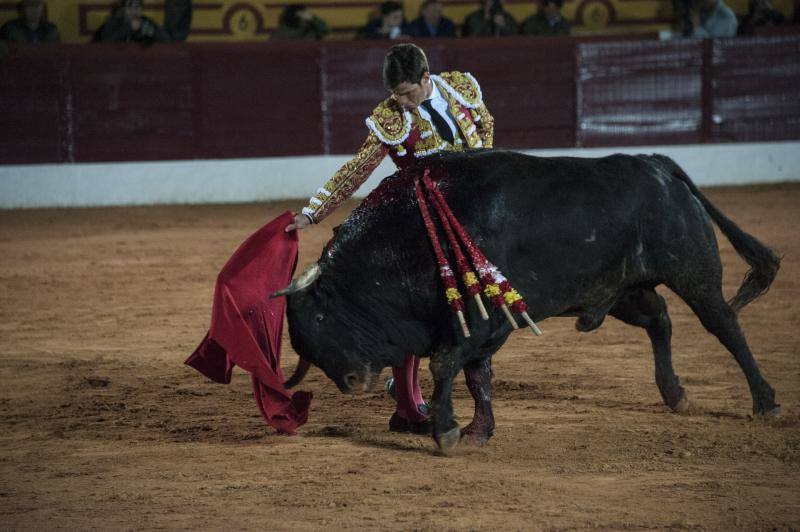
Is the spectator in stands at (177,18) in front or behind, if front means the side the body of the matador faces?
behind

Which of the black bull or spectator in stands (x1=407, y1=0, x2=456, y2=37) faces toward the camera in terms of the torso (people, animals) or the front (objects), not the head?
the spectator in stands

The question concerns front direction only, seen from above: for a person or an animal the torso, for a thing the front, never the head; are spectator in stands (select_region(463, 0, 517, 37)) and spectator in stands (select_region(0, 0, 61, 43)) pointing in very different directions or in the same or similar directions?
same or similar directions

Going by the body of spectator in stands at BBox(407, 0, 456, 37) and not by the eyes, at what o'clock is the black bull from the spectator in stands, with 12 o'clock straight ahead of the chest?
The black bull is roughly at 12 o'clock from the spectator in stands.

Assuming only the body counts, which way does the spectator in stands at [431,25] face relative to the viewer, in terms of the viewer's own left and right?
facing the viewer

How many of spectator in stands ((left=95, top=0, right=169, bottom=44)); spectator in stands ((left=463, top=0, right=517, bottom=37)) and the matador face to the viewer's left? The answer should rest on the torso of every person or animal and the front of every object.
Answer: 0

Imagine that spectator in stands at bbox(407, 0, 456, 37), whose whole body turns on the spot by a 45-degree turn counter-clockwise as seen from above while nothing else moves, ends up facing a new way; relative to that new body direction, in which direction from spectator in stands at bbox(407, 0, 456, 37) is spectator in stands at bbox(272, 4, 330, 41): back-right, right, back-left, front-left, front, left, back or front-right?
back-right

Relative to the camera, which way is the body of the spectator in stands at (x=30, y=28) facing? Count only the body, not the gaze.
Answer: toward the camera

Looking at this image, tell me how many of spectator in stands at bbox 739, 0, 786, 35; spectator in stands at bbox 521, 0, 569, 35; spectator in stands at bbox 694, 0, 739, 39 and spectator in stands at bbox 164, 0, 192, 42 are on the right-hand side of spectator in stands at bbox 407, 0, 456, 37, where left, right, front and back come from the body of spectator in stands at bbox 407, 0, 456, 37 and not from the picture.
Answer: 1

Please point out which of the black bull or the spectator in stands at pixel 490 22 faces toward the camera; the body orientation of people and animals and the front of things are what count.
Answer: the spectator in stands

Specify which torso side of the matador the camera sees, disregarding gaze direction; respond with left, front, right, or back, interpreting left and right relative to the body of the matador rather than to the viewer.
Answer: front

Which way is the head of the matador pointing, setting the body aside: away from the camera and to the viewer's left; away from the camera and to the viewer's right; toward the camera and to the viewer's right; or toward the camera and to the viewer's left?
toward the camera and to the viewer's left

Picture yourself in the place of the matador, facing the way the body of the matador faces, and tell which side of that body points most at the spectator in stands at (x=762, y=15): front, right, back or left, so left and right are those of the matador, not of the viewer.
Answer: back

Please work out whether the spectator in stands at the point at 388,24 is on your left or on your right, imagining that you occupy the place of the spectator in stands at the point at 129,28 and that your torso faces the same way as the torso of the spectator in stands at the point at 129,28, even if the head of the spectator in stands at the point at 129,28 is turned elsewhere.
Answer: on your left

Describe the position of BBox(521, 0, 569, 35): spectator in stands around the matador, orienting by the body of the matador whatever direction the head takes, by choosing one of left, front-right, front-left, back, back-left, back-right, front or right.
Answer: back

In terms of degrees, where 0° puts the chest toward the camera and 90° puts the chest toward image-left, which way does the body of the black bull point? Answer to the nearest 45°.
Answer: approximately 90°

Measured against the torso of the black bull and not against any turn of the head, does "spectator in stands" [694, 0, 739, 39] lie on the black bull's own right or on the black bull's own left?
on the black bull's own right

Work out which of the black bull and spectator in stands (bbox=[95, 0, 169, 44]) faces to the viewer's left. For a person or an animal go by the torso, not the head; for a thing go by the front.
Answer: the black bull
